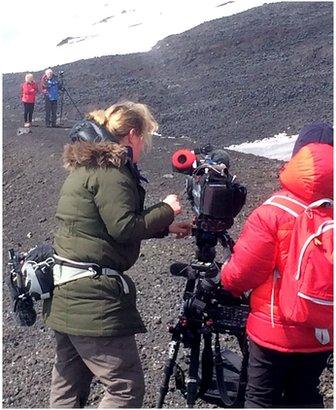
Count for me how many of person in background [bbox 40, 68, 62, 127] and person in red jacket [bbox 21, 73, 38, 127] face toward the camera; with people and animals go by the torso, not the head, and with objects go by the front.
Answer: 2

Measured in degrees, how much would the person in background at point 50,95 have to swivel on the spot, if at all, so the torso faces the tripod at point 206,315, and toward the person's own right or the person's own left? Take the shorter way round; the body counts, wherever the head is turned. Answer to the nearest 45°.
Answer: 0° — they already face it

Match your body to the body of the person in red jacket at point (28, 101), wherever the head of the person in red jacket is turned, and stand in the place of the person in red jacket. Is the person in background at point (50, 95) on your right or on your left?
on your left

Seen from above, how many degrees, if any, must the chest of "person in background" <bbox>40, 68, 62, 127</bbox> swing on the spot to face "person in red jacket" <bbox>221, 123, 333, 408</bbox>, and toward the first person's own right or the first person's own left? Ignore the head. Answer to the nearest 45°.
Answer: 0° — they already face them

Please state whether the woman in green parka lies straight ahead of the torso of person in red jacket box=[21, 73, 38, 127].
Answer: yes

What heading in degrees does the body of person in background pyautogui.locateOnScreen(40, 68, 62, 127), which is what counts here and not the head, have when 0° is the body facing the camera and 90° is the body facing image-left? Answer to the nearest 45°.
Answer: approximately 0°

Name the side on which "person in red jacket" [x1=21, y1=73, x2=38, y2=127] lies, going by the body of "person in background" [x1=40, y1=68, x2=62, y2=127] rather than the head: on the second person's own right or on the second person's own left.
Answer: on the second person's own right

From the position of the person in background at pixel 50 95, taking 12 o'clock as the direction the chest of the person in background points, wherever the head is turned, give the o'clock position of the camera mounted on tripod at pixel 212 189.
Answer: The camera mounted on tripod is roughly at 12 o'clock from the person in background.

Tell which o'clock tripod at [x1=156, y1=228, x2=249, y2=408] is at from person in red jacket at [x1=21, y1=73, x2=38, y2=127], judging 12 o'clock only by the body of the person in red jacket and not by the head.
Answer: The tripod is roughly at 12 o'clock from the person in red jacket.

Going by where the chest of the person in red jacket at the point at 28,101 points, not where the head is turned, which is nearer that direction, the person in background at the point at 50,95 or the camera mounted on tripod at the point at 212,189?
the camera mounted on tripod

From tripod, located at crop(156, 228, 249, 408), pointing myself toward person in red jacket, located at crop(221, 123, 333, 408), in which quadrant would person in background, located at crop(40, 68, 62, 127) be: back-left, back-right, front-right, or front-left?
back-left
